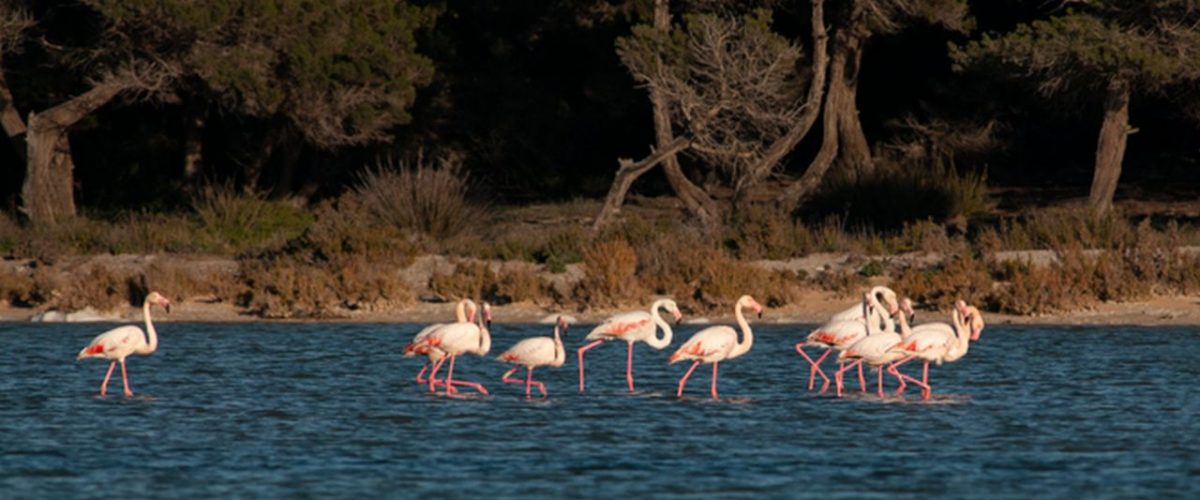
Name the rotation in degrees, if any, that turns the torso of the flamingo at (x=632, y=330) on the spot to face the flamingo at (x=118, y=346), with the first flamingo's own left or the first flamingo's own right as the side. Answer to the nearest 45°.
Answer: approximately 180°

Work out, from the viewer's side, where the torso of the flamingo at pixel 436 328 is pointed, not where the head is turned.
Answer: to the viewer's right

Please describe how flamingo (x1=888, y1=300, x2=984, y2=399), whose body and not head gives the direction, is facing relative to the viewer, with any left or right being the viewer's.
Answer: facing to the right of the viewer

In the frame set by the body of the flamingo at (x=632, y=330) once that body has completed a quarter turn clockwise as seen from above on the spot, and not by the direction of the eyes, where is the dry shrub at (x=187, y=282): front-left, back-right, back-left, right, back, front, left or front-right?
back-right

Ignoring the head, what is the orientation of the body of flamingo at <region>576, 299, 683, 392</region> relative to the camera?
to the viewer's right

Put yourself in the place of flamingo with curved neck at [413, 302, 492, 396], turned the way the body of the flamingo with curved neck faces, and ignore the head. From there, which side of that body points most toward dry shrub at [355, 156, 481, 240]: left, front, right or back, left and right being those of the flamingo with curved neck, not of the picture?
left

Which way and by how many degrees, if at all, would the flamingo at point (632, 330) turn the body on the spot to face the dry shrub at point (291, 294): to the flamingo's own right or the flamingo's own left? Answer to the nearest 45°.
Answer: approximately 135° to the flamingo's own left

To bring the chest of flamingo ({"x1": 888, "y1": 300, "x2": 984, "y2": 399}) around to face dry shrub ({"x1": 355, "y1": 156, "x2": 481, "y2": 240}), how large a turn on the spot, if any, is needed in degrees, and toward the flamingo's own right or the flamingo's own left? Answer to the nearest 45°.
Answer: approximately 135° to the flamingo's own left

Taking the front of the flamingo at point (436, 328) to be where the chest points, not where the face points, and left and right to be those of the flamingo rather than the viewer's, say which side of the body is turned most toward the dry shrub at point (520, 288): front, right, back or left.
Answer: left

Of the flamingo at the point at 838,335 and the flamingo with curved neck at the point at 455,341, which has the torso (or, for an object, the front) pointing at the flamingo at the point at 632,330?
the flamingo with curved neck

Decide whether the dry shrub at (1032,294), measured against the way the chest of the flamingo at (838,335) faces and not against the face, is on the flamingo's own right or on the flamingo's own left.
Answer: on the flamingo's own left

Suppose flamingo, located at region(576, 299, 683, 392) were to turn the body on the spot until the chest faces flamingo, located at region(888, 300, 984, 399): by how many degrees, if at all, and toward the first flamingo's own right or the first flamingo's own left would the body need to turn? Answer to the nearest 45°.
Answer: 0° — it already faces it

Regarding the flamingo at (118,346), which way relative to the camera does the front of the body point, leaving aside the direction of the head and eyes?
to the viewer's right
